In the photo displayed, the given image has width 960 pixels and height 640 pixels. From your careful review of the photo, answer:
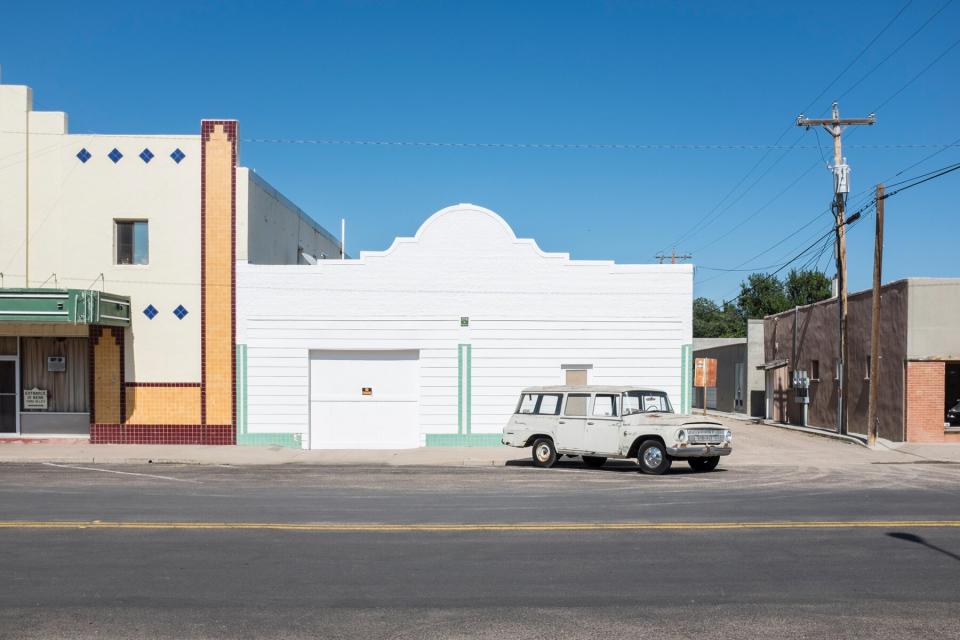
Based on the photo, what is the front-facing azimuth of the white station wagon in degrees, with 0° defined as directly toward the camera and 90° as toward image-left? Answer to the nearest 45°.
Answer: approximately 315°

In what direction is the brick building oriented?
toward the camera

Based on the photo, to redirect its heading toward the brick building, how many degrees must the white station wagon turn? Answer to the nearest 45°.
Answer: approximately 90° to its left

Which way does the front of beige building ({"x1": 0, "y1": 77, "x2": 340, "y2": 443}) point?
toward the camera

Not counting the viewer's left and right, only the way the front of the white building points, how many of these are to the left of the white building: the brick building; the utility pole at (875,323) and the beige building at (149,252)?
2

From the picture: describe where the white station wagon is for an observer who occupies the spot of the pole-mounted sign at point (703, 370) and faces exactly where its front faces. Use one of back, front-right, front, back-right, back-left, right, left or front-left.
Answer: front

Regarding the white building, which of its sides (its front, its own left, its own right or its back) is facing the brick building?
left

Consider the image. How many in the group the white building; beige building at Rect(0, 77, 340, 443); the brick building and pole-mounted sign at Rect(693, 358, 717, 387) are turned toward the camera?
4
